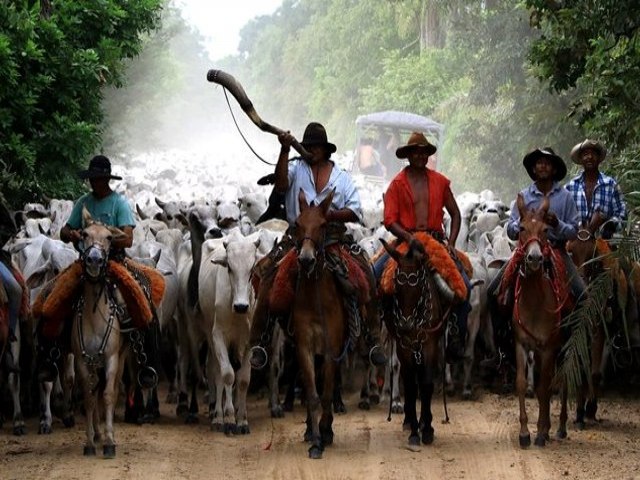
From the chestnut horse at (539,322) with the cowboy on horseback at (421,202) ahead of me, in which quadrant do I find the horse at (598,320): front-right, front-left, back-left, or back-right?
back-right

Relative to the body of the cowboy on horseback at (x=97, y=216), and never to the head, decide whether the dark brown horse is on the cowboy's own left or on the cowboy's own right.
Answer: on the cowboy's own left

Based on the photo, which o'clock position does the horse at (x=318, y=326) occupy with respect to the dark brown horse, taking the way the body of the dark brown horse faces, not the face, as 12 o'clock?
The horse is roughly at 2 o'clock from the dark brown horse.

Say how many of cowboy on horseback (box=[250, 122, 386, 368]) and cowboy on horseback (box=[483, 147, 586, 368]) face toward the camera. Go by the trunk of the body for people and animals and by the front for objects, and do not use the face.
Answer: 2

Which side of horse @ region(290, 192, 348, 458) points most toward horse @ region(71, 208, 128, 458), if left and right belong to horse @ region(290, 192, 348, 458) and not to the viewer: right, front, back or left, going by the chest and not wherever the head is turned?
right
